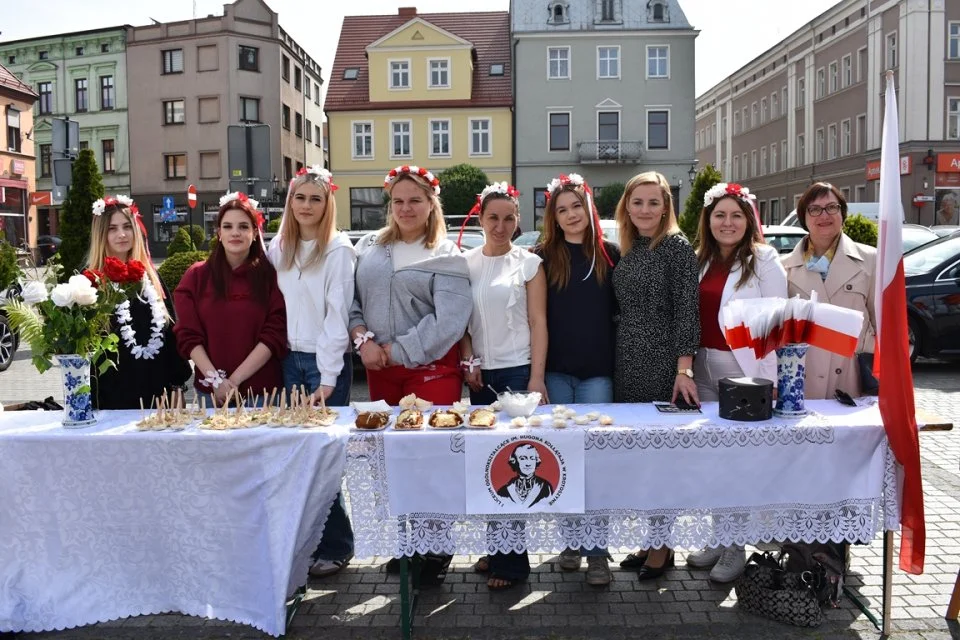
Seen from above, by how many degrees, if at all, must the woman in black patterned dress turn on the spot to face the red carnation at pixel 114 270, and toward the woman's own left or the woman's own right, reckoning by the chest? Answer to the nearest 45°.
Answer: approximately 45° to the woman's own right

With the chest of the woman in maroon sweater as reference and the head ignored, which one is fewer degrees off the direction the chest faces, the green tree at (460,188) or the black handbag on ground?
the black handbag on ground

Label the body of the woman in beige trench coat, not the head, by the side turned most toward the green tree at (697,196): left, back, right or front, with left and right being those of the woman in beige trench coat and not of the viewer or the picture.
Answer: back

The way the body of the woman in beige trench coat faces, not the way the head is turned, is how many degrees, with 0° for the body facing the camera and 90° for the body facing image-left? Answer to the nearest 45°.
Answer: approximately 0°

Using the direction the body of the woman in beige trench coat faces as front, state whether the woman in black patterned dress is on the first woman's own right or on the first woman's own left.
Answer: on the first woman's own right

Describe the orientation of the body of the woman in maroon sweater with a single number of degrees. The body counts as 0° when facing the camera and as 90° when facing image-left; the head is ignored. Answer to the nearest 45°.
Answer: approximately 0°

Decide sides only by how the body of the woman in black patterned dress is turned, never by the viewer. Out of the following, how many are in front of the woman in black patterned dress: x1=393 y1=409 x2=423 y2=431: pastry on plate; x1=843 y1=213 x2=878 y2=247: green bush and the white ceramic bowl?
2

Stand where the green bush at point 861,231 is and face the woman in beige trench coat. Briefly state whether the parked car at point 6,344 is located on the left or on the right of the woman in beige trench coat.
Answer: right

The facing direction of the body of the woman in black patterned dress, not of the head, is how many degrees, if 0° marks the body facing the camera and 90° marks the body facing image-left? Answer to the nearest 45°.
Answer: approximately 45°

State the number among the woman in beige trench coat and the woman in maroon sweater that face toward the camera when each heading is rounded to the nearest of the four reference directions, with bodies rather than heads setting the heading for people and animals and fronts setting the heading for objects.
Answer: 2
